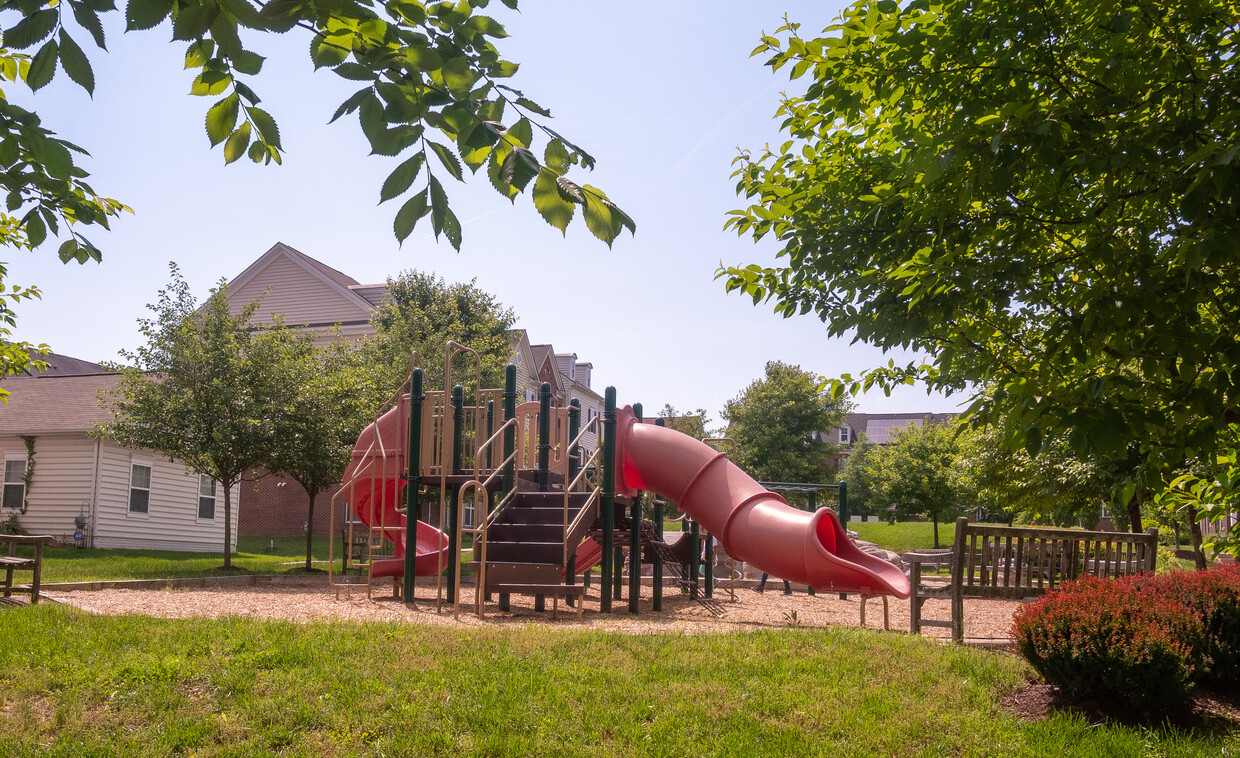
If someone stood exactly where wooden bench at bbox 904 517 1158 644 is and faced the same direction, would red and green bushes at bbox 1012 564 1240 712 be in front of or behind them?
behind

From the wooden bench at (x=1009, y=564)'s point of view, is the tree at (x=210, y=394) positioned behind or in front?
in front

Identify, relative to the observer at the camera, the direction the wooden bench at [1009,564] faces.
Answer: facing away from the viewer and to the left of the viewer

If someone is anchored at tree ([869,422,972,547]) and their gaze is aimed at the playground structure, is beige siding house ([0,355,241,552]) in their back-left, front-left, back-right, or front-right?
front-right

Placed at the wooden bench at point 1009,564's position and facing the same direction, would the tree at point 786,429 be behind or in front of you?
in front

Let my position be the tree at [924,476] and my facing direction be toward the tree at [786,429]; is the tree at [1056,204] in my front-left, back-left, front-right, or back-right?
back-left

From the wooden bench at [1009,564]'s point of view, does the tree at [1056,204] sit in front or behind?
behind
